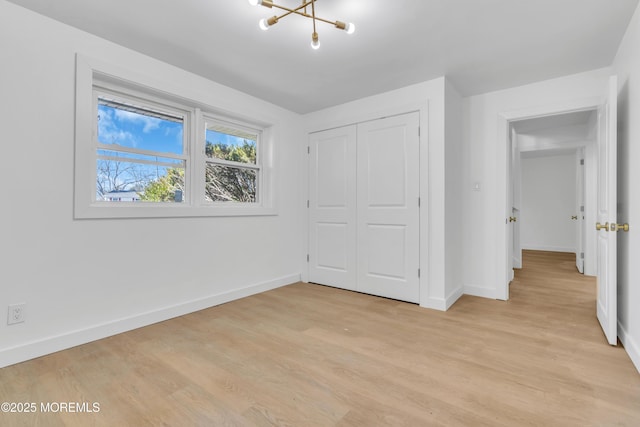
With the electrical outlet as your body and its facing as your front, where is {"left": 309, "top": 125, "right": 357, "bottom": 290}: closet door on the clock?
The closet door is roughly at 9 o'clock from the electrical outlet.

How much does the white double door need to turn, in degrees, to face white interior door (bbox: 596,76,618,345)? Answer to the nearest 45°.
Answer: approximately 90° to its left

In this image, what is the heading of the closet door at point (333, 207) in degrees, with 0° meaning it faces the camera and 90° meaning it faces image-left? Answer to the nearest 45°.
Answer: approximately 45°

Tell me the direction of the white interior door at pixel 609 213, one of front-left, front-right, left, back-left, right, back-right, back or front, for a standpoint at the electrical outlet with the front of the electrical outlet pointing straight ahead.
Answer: front-left

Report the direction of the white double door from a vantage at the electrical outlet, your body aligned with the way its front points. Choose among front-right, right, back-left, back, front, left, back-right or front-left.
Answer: left

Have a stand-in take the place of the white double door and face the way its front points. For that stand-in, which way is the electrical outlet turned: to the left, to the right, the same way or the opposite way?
to the left

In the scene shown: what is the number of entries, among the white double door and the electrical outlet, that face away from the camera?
0

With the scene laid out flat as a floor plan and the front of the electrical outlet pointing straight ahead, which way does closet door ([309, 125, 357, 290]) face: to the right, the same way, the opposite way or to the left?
to the right

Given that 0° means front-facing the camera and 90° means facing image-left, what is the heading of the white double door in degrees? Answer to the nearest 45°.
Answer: approximately 45°

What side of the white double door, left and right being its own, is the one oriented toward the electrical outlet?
front

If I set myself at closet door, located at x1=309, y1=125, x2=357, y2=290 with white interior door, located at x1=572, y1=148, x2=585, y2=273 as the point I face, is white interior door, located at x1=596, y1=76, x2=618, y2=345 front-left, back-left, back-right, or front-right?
front-right

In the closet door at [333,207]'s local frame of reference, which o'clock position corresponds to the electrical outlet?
The electrical outlet is roughly at 12 o'clock from the closet door.

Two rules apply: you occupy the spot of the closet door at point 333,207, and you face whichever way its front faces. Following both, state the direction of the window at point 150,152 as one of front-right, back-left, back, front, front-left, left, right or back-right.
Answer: front

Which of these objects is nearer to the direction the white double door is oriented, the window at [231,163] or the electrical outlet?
the electrical outlet
